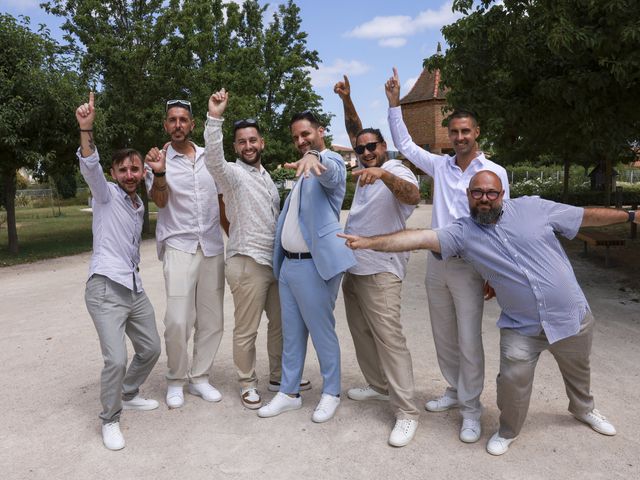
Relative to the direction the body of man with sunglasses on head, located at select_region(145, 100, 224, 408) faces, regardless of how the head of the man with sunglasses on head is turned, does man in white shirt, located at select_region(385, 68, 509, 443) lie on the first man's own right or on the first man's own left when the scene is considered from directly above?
on the first man's own left

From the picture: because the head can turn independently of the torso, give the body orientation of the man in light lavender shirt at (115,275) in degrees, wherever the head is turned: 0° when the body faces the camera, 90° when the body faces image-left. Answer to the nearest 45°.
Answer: approximately 315°

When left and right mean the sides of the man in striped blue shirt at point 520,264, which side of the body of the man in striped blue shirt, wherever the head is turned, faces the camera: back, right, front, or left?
front

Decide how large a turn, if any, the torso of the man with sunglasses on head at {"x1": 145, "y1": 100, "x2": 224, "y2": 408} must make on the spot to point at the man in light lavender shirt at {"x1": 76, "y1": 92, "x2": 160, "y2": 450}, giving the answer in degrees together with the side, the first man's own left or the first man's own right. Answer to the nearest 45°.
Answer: approximately 45° to the first man's own right

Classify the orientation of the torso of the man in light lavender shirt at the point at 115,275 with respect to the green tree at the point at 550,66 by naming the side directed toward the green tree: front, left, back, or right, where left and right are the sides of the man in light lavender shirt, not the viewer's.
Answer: left

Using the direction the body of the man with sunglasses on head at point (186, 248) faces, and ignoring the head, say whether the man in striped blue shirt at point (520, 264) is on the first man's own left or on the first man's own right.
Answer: on the first man's own left

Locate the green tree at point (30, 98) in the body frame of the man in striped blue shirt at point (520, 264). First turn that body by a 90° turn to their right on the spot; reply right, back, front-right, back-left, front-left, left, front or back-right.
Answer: front-right

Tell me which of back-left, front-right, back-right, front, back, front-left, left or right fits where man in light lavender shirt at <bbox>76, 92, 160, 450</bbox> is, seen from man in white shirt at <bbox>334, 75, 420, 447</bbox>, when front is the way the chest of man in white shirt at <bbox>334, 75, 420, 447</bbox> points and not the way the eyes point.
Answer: front-right

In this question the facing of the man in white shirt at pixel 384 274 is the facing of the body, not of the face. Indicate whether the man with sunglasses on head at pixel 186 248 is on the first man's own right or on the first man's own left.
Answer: on the first man's own right

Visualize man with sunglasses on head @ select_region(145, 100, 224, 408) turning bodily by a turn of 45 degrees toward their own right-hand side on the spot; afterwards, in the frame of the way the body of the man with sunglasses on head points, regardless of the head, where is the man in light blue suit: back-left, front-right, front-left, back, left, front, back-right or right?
left

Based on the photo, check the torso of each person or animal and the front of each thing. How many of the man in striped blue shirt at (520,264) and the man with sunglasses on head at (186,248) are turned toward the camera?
2
